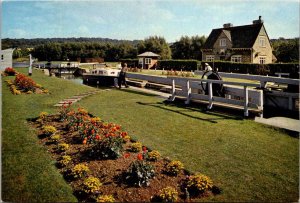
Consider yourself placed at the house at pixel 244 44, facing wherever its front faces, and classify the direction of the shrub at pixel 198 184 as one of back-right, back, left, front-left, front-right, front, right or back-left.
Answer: front-left

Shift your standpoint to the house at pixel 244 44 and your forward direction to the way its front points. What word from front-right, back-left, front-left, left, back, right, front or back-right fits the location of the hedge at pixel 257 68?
front-left

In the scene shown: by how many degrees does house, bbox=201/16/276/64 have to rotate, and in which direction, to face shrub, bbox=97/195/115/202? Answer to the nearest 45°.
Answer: approximately 45° to its left

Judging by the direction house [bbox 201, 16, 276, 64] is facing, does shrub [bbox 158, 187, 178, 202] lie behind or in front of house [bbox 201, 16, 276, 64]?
in front

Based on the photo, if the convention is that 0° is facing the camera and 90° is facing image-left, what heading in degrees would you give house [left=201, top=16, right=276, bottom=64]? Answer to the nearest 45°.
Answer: approximately 45°

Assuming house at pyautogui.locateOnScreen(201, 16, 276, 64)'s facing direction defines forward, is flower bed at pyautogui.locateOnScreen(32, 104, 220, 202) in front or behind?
in front
